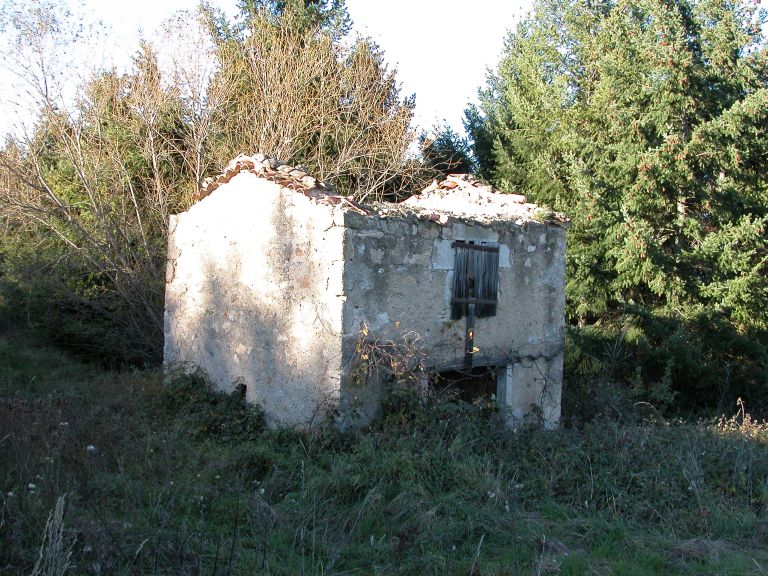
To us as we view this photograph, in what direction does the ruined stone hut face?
facing the viewer and to the right of the viewer

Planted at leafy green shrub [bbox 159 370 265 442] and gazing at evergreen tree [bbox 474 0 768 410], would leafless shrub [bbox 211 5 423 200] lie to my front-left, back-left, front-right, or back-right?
front-left

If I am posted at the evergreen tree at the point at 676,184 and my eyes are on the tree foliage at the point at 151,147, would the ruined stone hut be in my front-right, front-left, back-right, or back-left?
front-left

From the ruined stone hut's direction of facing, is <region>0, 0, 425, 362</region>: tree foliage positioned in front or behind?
behind

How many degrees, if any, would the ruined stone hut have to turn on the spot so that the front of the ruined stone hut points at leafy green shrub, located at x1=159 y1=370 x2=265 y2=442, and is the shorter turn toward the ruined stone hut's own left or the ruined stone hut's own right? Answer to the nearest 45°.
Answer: approximately 135° to the ruined stone hut's own right

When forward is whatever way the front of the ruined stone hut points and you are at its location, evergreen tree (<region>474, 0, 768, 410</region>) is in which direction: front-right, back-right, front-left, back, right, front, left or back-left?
left

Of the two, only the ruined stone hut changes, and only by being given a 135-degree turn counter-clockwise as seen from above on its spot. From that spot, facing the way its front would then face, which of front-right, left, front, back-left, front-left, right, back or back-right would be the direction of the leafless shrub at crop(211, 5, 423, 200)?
front
